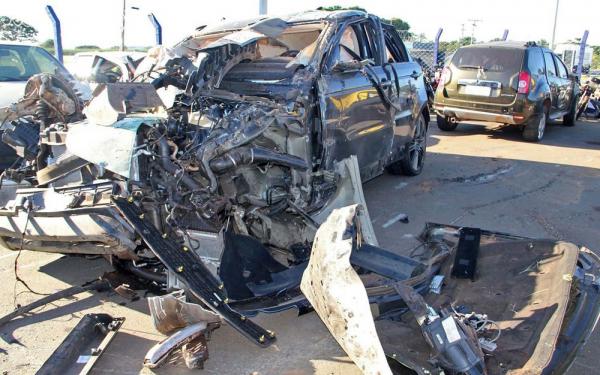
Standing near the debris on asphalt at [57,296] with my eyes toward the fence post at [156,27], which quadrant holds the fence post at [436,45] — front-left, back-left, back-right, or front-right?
front-right

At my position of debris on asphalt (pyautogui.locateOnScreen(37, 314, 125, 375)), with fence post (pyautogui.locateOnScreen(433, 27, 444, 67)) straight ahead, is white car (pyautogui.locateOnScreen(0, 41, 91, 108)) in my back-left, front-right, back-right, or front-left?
front-left

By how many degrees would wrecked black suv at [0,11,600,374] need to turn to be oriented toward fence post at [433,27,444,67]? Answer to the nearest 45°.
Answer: approximately 135° to its right

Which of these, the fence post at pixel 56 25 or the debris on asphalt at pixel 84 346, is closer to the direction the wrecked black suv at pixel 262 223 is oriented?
the debris on asphalt

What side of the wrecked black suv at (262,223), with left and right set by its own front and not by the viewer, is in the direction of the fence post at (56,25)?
right

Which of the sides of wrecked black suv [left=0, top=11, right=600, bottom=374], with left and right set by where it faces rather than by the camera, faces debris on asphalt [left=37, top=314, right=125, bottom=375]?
front

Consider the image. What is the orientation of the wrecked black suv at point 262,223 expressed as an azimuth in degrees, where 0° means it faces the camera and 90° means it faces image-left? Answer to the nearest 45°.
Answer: approximately 45°

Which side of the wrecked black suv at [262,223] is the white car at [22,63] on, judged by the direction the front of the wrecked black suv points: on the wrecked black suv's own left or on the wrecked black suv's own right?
on the wrecked black suv's own right

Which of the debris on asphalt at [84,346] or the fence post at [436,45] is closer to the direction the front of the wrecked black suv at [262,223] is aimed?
the debris on asphalt

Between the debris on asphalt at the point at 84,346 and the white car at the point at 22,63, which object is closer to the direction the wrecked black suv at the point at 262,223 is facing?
the debris on asphalt

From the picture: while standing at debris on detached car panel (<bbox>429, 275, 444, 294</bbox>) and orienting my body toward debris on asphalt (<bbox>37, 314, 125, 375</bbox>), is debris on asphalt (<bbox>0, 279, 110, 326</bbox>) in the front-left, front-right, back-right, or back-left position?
front-right

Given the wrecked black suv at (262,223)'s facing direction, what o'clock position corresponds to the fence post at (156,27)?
The fence post is roughly at 4 o'clock from the wrecked black suv.
